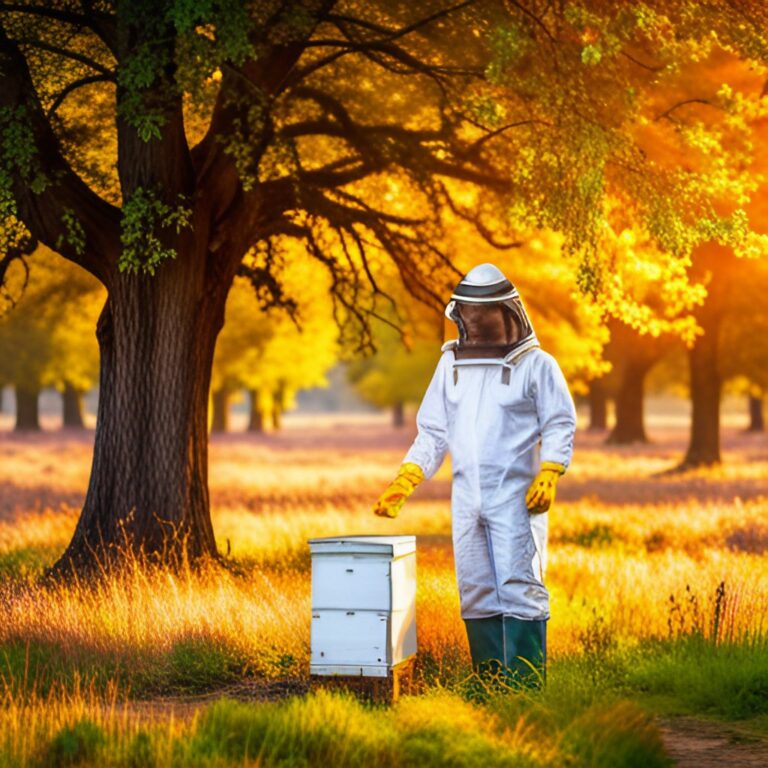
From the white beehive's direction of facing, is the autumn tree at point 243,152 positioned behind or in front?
behind

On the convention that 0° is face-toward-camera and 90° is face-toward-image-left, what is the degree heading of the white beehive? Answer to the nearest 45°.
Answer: approximately 0°

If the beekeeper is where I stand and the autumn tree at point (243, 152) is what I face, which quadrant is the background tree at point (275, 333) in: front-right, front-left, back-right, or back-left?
front-right

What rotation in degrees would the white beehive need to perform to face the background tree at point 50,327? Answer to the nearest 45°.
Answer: approximately 180°

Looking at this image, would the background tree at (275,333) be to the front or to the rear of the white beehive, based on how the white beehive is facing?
to the rear

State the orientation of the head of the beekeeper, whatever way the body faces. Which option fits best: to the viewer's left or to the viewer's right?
to the viewer's left
